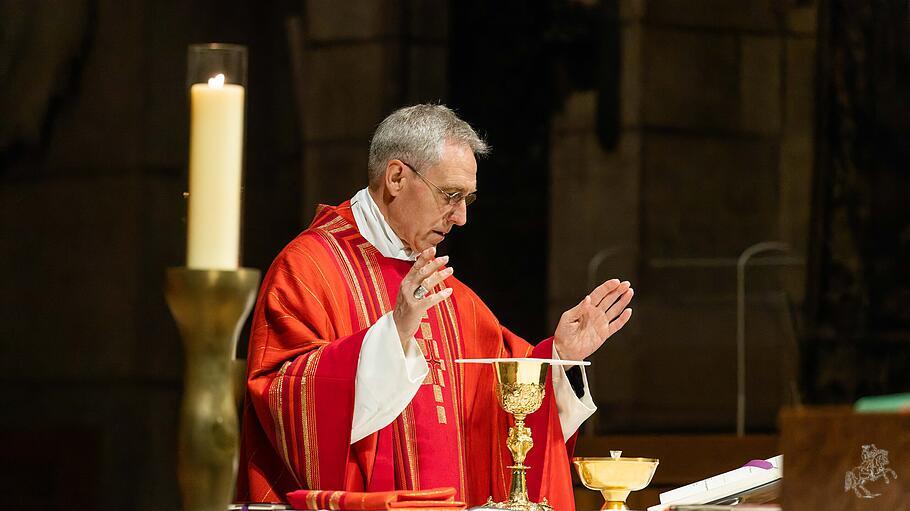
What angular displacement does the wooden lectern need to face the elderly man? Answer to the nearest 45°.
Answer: approximately 135° to its right

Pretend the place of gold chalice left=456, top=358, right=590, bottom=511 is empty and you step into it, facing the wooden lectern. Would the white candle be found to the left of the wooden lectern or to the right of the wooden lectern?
right

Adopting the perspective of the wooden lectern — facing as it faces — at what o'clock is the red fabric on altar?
The red fabric on altar is roughly at 4 o'clock from the wooden lectern.

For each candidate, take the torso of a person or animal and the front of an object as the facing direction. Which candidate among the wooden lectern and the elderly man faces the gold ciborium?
the elderly man

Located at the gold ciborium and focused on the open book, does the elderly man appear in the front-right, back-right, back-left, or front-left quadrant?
back-left

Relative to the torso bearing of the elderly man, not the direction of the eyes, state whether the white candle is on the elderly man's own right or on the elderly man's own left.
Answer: on the elderly man's own right

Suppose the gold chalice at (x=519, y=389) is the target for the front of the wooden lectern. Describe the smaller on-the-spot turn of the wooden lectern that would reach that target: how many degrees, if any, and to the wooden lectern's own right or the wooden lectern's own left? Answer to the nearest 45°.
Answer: approximately 135° to the wooden lectern's own right

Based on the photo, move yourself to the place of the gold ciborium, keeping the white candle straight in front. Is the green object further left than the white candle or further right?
left
